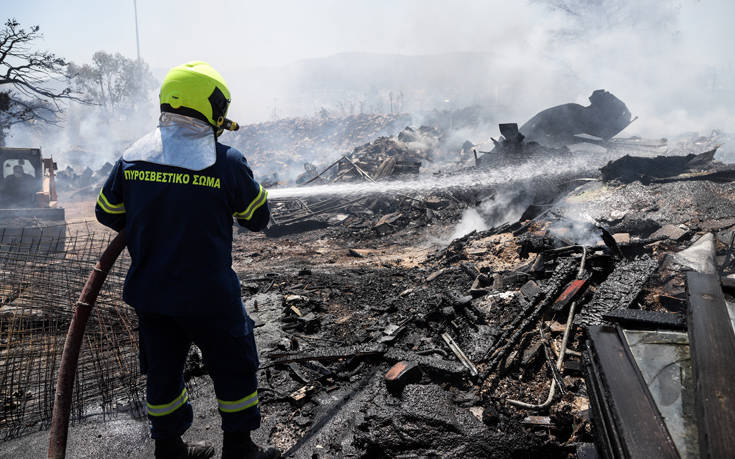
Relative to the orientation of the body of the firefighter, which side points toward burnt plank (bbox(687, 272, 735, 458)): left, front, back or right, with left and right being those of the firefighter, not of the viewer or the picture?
right

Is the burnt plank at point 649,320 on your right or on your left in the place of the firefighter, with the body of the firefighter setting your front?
on your right

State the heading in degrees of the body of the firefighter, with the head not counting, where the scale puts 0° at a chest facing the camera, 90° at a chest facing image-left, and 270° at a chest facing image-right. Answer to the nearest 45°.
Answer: approximately 225°

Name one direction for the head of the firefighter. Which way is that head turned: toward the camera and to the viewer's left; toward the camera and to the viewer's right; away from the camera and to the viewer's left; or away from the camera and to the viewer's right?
away from the camera and to the viewer's right

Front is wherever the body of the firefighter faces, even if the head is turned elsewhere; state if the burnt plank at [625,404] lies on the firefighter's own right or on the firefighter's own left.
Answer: on the firefighter's own right
